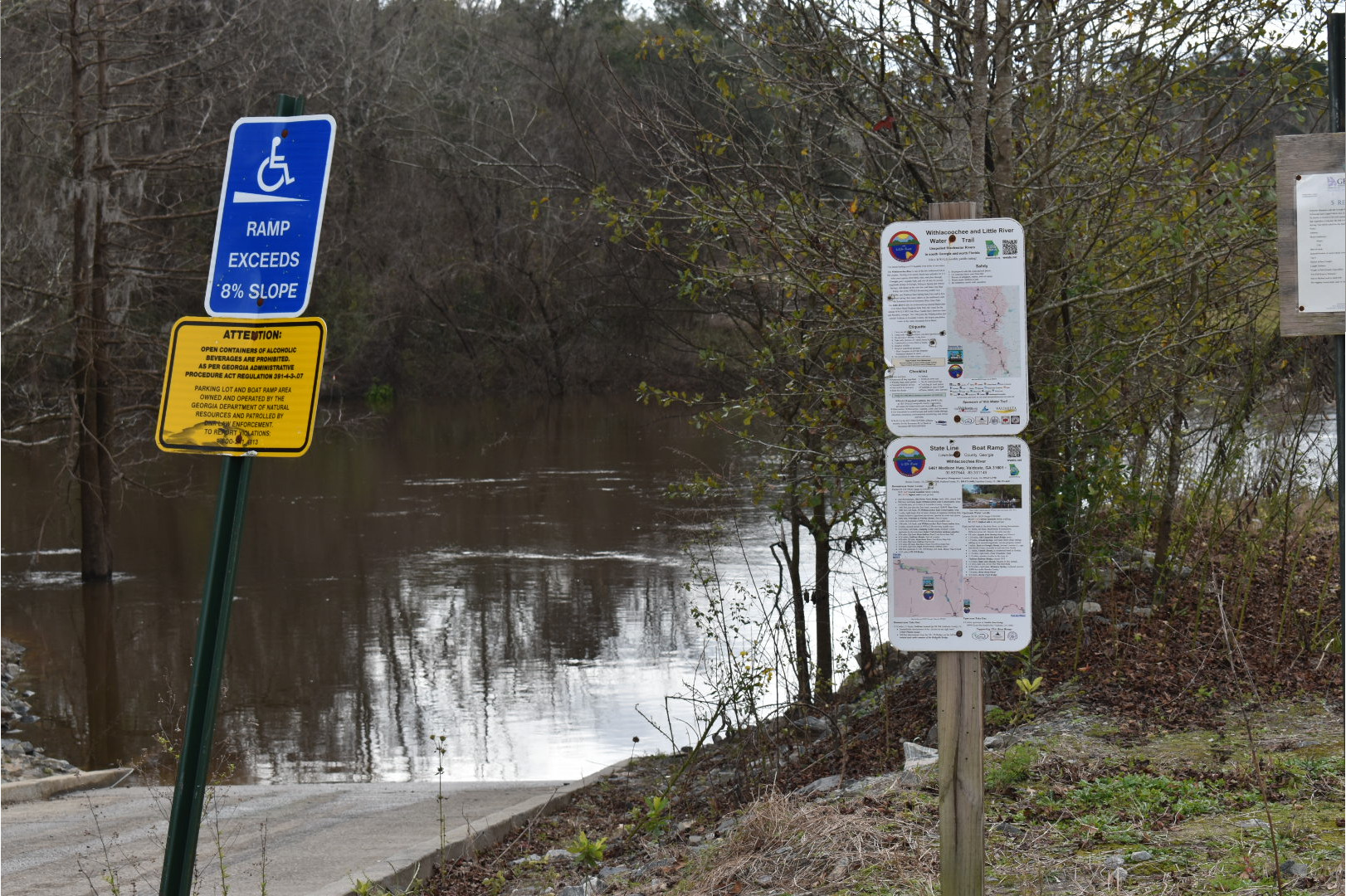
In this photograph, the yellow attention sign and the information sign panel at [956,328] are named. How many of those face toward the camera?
2

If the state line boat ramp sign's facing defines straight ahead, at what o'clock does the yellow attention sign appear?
The yellow attention sign is roughly at 3 o'clock from the state line boat ramp sign.

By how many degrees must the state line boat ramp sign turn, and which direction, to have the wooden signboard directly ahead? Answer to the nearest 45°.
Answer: approximately 90° to its left

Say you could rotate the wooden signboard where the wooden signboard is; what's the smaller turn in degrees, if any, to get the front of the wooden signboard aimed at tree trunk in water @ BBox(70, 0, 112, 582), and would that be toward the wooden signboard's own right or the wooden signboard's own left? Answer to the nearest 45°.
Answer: approximately 135° to the wooden signboard's own right

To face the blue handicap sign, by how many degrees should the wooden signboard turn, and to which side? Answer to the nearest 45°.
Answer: approximately 90° to its right

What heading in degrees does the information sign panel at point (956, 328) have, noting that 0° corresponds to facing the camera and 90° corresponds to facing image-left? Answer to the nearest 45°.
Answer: approximately 0°
